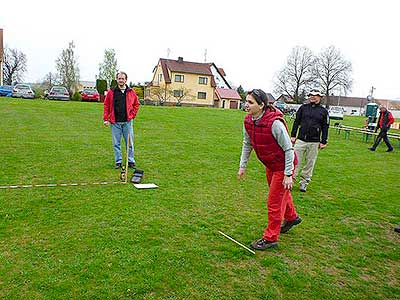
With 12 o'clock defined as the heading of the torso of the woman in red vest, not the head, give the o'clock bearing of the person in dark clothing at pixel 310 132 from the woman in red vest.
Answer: The person in dark clothing is roughly at 5 o'clock from the woman in red vest.

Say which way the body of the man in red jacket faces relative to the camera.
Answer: toward the camera

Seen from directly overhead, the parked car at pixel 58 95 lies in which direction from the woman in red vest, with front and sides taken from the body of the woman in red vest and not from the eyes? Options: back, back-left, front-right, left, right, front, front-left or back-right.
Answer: right

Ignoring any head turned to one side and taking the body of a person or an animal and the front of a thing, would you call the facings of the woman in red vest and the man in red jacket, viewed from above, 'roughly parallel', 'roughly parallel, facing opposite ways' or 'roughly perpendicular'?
roughly perpendicular

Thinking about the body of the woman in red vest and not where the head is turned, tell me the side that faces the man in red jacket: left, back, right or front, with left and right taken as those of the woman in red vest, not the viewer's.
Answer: right

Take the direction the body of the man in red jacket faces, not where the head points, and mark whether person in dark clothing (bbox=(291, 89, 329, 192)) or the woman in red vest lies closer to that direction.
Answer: the woman in red vest

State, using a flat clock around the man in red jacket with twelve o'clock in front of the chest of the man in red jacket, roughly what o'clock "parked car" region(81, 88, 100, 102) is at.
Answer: The parked car is roughly at 6 o'clock from the man in red jacket.

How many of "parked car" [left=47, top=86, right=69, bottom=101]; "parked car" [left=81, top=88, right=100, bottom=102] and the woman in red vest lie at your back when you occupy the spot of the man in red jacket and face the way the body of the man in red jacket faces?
2

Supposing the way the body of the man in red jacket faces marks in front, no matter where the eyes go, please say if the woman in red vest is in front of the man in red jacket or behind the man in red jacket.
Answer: in front

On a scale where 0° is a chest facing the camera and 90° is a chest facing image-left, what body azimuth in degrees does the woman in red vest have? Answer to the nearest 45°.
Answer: approximately 45°

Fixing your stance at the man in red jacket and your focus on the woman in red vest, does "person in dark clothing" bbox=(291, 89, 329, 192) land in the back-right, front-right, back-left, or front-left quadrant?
front-left

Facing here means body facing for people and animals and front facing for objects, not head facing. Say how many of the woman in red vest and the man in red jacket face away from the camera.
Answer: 0

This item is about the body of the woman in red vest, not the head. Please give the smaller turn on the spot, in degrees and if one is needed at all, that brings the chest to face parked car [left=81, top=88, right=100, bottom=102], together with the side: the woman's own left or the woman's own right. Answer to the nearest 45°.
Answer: approximately 90° to the woman's own right

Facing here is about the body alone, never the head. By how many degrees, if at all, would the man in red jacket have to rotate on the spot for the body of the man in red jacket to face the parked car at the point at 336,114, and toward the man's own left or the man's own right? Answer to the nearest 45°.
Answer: approximately 135° to the man's own left

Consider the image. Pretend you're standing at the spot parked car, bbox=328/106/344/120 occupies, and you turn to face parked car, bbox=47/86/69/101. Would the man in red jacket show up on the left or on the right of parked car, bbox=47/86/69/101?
left

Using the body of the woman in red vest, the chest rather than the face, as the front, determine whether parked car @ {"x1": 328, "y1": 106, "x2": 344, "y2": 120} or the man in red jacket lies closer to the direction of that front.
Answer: the man in red jacket
